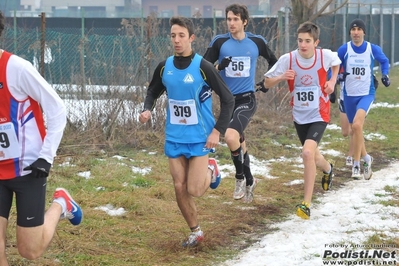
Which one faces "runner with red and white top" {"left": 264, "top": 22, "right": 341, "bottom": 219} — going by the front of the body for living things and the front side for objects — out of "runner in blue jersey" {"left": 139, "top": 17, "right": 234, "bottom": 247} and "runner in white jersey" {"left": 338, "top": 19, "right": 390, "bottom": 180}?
the runner in white jersey

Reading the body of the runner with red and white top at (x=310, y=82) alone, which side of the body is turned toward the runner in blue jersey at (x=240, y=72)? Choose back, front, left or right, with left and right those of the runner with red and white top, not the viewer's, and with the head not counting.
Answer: right

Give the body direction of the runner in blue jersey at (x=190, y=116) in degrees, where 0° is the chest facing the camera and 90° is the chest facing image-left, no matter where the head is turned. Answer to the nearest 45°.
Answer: approximately 45°

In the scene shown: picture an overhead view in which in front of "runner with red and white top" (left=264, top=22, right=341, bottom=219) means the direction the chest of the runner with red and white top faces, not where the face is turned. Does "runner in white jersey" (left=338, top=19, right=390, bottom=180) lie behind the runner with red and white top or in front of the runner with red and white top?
behind

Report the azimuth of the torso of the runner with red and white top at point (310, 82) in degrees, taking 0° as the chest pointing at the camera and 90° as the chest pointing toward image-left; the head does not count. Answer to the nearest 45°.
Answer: approximately 45°

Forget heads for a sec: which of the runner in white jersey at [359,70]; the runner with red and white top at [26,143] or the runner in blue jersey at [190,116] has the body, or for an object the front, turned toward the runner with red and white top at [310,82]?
the runner in white jersey

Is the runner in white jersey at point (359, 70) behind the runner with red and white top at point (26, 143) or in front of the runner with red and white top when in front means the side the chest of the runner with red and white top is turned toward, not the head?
behind

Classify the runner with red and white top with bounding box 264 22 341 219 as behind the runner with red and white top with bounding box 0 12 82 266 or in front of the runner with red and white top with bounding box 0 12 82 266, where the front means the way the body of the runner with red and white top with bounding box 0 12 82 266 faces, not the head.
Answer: behind

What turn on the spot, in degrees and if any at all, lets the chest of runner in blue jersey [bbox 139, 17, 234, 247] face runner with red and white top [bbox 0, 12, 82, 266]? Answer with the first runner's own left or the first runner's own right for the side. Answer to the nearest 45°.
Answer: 0° — they already face them

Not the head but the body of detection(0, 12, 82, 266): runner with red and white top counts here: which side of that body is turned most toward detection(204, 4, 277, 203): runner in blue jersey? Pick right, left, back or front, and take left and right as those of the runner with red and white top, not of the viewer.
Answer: back

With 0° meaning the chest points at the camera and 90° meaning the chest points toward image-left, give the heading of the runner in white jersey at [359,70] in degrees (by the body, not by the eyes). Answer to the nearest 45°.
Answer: approximately 0°
